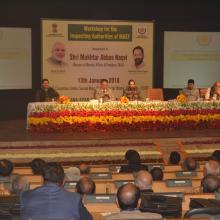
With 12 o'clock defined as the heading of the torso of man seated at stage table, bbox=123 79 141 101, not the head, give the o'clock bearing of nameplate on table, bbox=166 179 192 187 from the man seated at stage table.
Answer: The nameplate on table is roughly at 12 o'clock from the man seated at stage table.

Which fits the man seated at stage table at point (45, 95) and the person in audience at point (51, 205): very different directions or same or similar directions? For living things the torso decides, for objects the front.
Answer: very different directions

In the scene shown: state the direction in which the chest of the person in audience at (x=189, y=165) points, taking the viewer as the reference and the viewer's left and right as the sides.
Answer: facing away from the viewer

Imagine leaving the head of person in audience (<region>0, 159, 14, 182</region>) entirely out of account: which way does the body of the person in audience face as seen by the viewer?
away from the camera

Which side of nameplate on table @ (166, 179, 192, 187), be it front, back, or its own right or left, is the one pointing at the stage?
back

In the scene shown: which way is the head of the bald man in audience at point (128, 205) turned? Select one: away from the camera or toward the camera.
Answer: away from the camera

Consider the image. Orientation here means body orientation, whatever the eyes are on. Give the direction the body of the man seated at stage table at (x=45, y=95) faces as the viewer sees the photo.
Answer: toward the camera

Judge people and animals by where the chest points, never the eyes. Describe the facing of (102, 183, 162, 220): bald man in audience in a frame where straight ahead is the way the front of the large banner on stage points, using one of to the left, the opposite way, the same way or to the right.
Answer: the opposite way

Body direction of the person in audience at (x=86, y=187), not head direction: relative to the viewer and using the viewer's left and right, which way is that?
facing away from the viewer

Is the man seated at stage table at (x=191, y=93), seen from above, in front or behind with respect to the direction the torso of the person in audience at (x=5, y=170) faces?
in front

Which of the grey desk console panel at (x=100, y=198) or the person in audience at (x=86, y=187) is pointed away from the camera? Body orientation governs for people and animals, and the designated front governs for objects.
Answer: the person in audience

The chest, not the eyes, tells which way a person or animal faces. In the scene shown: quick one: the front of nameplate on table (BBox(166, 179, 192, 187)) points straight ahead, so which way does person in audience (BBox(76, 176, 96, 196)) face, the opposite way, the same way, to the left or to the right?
the opposite way

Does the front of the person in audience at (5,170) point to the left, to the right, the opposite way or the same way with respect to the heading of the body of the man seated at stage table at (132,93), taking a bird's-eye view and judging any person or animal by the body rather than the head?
the opposite way

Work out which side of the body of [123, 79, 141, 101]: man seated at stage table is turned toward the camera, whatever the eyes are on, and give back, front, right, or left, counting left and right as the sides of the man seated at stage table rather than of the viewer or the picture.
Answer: front

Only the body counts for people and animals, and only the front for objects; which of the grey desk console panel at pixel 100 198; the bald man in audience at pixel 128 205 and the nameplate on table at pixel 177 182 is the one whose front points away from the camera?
the bald man in audience

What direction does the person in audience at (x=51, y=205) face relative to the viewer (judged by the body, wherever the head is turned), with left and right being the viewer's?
facing away from the viewer
